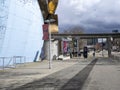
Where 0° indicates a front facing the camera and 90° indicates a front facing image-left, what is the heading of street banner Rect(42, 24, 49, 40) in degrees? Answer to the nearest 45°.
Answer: approximately 0°
